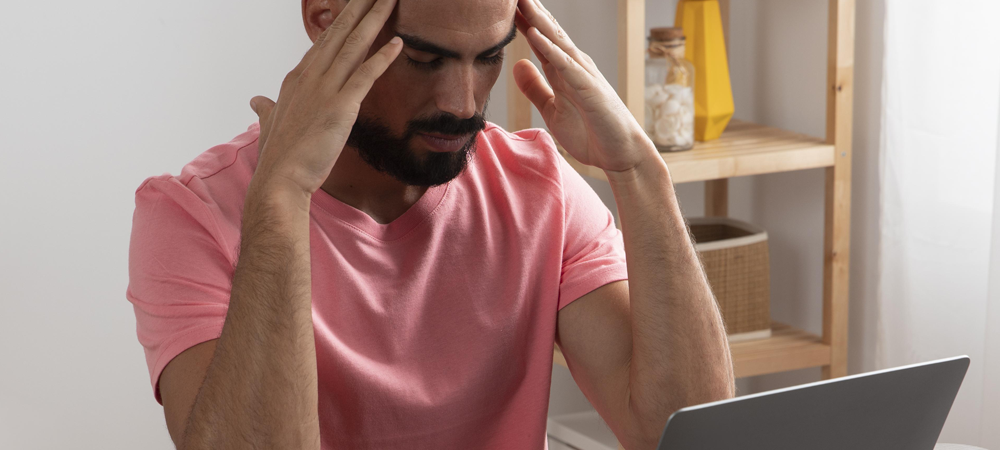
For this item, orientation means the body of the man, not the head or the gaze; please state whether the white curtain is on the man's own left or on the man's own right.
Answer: on the man's own left

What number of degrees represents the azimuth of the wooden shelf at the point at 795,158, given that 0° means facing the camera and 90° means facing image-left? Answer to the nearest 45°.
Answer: approximately 315°

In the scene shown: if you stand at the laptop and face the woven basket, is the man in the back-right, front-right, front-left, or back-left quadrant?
front-left

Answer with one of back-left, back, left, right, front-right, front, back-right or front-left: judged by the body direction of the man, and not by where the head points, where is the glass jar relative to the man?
left

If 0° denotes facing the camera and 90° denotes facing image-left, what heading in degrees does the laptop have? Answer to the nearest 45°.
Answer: approximately 135°

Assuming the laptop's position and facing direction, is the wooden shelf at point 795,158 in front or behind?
in front

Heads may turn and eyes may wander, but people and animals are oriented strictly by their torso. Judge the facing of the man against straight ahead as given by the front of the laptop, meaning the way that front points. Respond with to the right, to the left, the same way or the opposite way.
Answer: the opposite way

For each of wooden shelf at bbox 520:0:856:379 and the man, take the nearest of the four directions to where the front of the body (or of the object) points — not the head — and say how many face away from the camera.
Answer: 0

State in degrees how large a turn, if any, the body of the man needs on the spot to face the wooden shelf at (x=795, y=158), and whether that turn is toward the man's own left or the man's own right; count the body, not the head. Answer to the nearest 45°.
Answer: approximately 90° to the man's own left

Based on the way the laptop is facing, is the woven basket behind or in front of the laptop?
in front

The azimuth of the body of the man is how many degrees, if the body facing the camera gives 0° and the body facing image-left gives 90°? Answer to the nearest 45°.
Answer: approximately 315°

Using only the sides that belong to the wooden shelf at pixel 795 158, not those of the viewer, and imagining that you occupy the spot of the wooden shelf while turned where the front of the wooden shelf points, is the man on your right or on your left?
on your right

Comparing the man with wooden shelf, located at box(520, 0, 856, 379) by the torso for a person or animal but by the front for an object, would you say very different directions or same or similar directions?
same or similar directions

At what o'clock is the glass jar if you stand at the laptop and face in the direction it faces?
The glass jar is roughly at 1 o'clock from the laptop.

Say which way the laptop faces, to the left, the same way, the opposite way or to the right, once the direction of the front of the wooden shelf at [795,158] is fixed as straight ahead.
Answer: the opposite way

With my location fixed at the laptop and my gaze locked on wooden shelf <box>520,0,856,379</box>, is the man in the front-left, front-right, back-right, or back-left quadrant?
front-left

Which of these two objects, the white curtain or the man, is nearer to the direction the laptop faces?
the man
